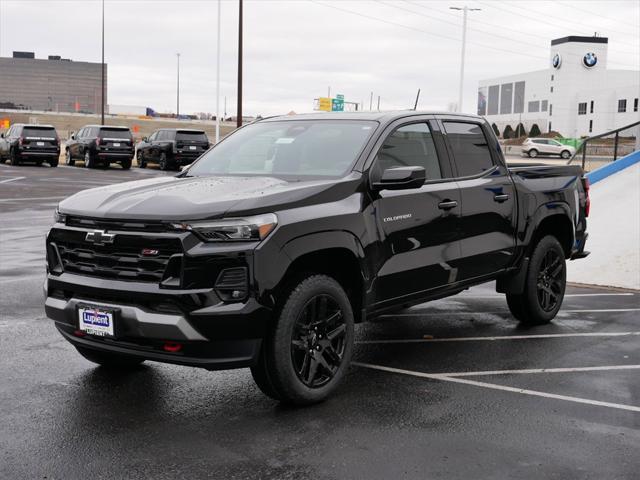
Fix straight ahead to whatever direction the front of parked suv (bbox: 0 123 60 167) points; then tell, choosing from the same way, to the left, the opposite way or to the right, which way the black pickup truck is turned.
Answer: to the left

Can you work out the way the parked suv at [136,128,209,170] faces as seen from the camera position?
facing away from the viewer and to the left of the viewer

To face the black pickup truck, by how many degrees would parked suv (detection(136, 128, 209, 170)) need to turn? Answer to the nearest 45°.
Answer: approximately 135° to its left

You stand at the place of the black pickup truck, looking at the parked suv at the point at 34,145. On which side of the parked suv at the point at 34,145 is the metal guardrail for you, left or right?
right

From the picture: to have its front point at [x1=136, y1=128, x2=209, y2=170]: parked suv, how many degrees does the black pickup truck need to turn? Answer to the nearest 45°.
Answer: approximately 135° to its right

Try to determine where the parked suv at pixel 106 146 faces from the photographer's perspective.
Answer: facing away from the viewer and to the left of the viewer

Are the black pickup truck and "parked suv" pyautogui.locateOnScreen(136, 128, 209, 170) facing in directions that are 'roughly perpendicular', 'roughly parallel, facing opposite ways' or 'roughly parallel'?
roughly perpendicular

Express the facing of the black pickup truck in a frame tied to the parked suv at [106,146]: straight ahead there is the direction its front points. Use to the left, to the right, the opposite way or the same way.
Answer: to the left

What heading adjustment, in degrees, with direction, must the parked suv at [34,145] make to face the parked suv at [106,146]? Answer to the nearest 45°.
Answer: approximately 135° to its right
